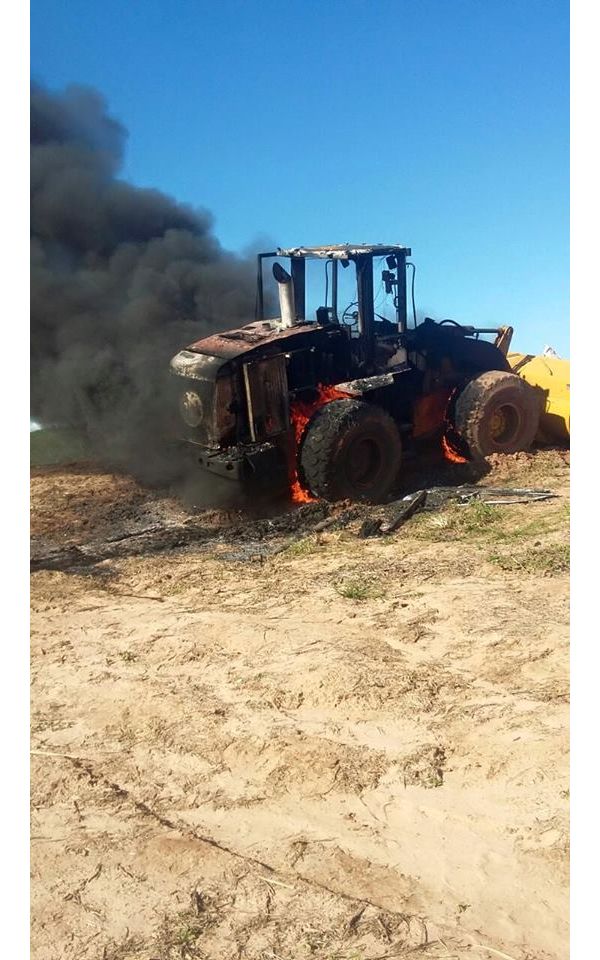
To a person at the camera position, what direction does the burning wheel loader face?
facing away from the viewer and to the right of the viewer
